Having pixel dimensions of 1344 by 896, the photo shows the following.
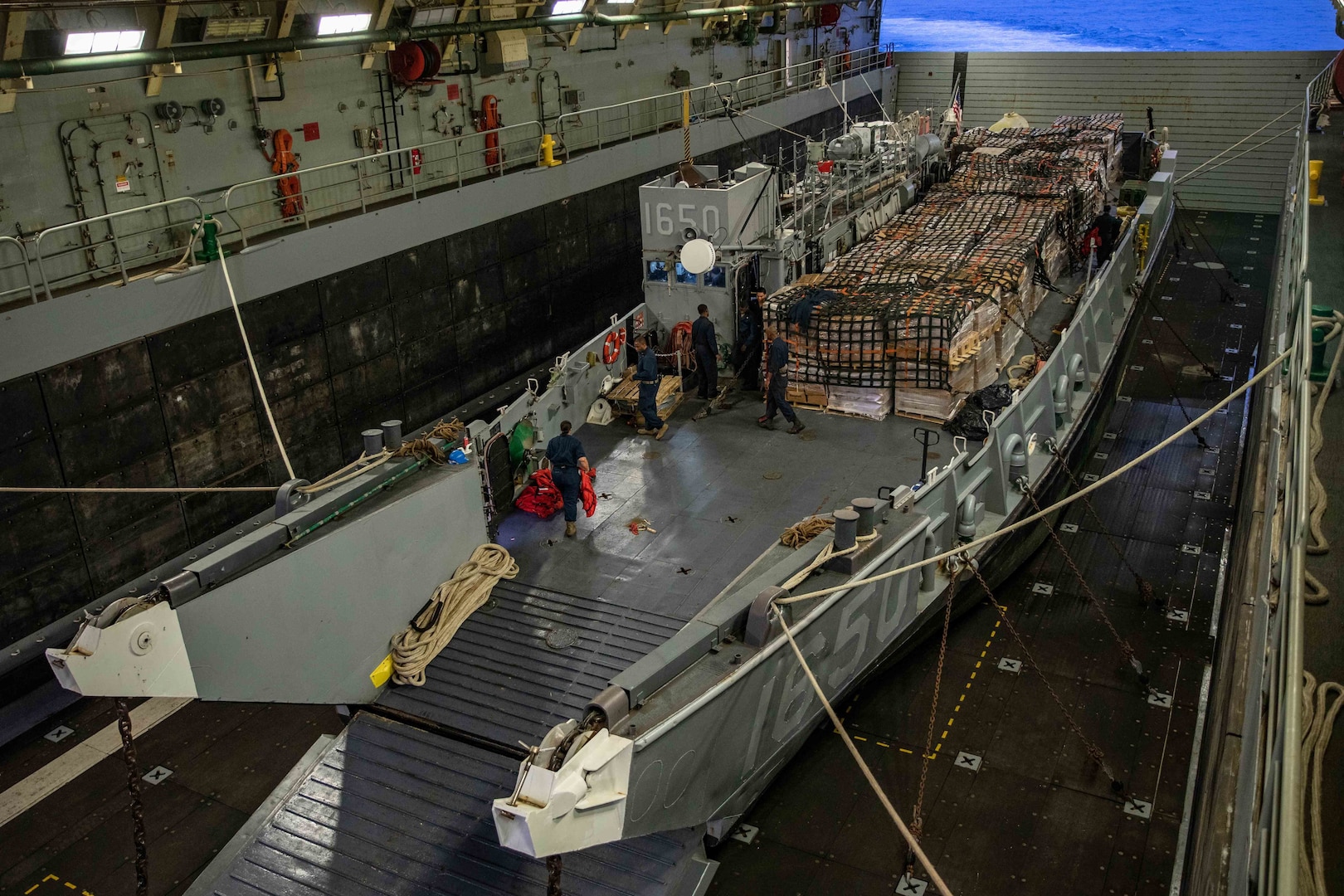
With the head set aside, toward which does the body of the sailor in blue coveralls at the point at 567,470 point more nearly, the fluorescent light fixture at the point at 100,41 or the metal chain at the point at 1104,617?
the fluorescent light fixture

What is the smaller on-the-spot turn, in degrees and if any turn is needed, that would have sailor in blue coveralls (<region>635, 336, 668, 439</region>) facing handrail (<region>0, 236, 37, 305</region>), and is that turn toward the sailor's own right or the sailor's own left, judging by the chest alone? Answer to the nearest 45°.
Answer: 0° — they already face it

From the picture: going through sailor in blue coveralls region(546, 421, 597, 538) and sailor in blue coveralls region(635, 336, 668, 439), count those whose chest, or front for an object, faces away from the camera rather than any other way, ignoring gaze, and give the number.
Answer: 1

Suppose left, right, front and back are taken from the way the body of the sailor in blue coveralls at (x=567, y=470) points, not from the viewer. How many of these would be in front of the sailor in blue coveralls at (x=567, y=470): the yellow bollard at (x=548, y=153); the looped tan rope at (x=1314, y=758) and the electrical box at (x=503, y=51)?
2

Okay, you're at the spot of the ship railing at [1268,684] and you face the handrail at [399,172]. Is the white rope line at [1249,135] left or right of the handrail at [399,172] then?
right

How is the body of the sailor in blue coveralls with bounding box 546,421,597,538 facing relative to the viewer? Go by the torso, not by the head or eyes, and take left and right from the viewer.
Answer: facing away from the viewer

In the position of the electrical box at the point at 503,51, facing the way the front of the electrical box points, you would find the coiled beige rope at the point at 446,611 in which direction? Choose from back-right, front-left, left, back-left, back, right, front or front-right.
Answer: front-right

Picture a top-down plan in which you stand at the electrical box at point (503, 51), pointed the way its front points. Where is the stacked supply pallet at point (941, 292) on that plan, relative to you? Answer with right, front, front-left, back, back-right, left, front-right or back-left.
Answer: front

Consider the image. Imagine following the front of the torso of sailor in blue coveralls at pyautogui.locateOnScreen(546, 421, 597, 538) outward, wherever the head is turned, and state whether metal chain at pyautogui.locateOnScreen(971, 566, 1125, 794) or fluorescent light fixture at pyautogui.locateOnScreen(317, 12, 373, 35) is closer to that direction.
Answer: the fluorescent light fixture

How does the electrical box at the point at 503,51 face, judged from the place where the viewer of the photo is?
facing the viewer and to the right of the viewer

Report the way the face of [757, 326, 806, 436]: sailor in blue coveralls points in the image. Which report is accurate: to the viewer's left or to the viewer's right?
to the viewer's left

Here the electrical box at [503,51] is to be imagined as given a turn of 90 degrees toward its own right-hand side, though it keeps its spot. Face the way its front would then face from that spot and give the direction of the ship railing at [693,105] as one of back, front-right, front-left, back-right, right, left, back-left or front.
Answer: back

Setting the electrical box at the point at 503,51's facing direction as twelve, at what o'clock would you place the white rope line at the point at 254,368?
The white rope line is roughly at 2 o'clock from the electrical box.

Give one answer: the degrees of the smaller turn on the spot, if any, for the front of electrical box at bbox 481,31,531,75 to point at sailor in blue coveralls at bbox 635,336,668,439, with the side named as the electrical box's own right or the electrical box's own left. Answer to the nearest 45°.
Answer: approximately 45° to the electrical box's own right
